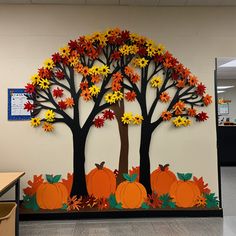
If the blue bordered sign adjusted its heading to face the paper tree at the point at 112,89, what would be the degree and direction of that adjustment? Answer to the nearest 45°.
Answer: approximately 90° to its left

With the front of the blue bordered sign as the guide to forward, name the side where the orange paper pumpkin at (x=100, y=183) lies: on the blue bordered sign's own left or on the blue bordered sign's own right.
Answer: on the blue bordered sign's own left

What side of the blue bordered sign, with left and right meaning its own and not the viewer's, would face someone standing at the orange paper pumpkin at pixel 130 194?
left

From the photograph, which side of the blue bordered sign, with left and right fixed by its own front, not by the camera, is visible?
front

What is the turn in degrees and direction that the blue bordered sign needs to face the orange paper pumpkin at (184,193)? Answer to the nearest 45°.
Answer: approximately 90° to its left

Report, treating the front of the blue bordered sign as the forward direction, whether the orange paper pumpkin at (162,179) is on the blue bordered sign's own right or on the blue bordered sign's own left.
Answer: on the blue bordered sign's own left
